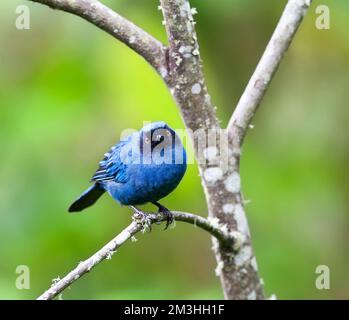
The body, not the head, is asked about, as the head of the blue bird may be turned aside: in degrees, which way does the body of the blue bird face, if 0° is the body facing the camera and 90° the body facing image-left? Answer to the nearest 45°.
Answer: approximately 315°
